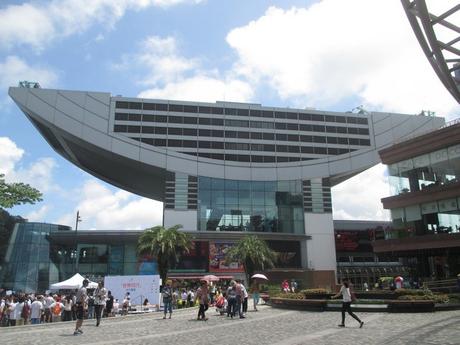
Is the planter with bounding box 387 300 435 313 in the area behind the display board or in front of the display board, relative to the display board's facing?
in front

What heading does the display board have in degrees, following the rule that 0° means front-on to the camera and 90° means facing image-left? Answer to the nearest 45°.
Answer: approximately 0°

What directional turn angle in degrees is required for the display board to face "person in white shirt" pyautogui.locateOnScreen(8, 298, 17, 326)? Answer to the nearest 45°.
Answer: approximately 45° to its right

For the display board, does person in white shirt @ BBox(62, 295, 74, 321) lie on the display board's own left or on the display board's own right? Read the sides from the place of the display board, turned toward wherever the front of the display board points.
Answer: on the display board's own right

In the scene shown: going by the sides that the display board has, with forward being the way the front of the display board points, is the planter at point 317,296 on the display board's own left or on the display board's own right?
on the display board's own left

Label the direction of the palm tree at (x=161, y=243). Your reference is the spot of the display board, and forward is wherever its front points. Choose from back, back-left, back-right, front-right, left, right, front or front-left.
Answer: back

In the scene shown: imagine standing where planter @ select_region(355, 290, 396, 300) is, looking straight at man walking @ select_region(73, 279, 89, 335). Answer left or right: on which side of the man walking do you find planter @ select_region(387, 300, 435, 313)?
left
